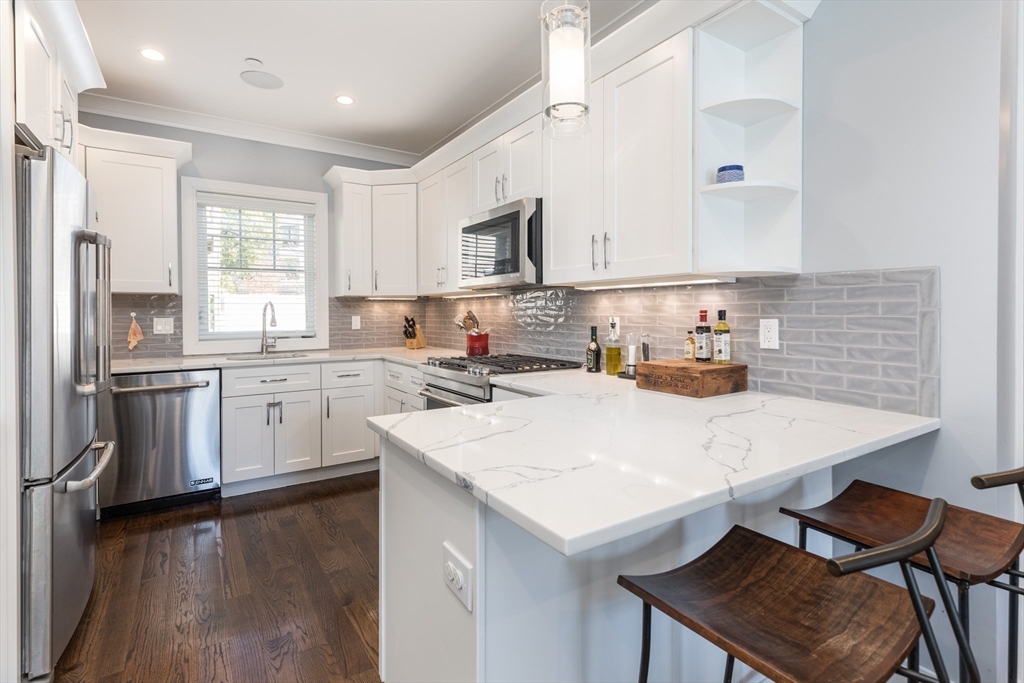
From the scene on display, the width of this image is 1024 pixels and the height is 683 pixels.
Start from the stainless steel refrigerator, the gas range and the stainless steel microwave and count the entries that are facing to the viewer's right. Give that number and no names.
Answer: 1

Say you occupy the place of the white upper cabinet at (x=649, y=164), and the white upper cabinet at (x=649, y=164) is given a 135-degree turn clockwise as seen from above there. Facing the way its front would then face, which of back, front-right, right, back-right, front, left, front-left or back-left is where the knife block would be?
front-left

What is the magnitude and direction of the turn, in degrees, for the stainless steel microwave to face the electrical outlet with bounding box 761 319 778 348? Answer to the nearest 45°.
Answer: approximately 90° to its left

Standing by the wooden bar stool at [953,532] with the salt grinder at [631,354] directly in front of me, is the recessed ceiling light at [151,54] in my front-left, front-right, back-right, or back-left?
front-left

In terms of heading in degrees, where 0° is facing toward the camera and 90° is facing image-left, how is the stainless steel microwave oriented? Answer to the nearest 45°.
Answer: approximately 45°

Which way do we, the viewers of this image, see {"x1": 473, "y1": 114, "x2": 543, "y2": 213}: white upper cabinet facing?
facing the viewer and to the left of the viewer

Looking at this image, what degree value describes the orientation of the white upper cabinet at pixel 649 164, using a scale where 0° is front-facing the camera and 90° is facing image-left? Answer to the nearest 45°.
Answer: approximately 45°

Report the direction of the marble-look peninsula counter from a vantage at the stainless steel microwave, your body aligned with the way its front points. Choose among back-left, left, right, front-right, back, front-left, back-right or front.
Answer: front-left

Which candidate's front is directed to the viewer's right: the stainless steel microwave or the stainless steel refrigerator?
the stainless steel refrigerator

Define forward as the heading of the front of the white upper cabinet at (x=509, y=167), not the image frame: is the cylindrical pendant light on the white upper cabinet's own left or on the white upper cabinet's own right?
on the white upper cabinet's own left

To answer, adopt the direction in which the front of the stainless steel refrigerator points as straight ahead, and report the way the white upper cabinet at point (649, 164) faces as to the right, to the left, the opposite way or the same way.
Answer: the opposite way

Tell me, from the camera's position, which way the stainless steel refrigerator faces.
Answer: facing to the right of the viewer

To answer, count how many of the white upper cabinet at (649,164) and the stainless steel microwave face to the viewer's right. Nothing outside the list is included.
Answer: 0

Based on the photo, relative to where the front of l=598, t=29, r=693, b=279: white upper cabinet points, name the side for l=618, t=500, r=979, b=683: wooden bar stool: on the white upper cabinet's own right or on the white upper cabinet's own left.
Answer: on the white upper cabinet's own left
